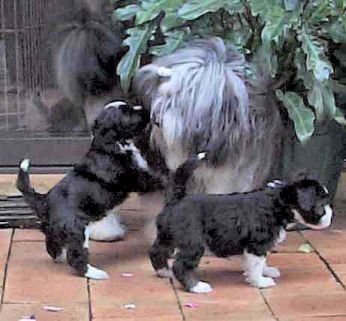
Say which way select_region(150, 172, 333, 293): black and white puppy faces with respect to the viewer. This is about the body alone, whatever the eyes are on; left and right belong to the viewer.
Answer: facing to the right of the viewer

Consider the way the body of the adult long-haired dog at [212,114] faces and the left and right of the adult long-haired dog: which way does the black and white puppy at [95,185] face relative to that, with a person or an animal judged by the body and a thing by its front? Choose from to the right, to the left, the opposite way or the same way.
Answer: the opposite way

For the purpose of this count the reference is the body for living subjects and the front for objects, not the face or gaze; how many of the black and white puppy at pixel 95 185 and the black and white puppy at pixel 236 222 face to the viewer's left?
0

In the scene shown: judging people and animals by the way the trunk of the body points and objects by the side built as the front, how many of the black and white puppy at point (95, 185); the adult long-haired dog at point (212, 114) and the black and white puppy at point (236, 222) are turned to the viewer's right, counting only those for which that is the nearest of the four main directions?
2

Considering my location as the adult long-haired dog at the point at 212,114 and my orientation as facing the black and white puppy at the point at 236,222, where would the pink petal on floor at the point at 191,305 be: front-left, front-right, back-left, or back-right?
front-right

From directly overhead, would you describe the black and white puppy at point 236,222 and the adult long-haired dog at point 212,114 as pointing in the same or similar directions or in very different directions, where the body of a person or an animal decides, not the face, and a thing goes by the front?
very different directions

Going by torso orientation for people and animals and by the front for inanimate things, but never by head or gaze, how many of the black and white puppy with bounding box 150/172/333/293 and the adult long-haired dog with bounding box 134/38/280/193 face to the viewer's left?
1

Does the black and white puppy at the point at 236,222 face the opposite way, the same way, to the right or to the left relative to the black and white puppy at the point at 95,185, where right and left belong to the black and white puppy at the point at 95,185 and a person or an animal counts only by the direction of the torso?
the same way

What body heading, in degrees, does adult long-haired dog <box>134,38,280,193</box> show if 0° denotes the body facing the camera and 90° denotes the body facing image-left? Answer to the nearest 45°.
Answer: approximately 90°

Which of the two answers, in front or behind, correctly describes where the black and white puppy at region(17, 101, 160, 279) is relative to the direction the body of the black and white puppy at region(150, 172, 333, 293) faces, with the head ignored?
behind

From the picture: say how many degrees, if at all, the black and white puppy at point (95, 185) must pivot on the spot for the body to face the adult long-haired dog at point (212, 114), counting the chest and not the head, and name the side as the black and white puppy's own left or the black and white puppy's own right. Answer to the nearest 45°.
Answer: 0° — it already faces it

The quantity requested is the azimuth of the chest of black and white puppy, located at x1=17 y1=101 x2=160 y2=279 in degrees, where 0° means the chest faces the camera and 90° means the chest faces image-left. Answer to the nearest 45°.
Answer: approximately 270°

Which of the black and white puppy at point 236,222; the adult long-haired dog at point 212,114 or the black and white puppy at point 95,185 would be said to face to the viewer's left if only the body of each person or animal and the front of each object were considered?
the adult long-haired dog

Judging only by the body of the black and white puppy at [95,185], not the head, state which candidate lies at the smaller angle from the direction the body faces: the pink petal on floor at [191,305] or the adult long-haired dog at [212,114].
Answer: the adult long-haired dog

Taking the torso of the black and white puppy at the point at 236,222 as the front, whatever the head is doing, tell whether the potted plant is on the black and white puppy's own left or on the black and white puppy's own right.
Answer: on the black and white puppy's own left
